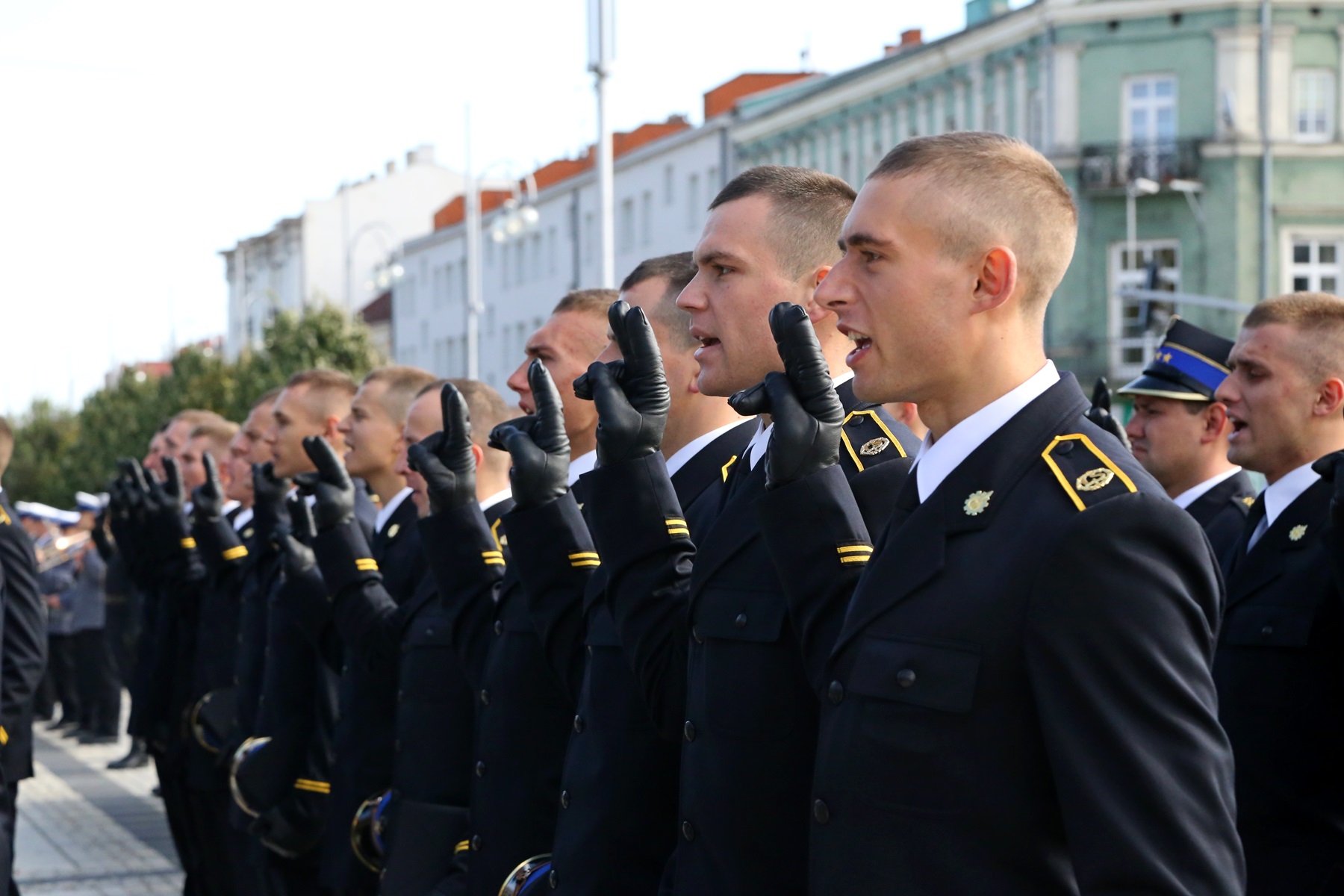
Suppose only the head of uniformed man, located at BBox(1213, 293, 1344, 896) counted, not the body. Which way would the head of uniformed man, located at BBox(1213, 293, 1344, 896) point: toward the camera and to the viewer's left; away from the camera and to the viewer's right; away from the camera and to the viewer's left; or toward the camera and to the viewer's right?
toward the camera and to the viewer's left

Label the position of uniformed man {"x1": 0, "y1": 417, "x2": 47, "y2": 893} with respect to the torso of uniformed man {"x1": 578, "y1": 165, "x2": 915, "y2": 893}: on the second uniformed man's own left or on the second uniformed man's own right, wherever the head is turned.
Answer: on the second uniformed man's own right

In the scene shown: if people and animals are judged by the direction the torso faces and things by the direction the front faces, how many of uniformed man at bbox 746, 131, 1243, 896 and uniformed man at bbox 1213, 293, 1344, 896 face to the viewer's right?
0

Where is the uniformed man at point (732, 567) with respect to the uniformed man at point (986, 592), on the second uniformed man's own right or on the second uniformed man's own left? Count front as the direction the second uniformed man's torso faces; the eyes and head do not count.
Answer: on the second uniformed man's own right

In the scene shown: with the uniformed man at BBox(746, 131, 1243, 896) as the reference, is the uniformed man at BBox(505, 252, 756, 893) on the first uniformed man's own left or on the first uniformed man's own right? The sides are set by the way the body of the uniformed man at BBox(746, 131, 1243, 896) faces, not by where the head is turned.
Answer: on the first uniformed man's own right

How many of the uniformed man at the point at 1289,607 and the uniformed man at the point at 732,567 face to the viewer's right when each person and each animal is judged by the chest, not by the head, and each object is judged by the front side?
0

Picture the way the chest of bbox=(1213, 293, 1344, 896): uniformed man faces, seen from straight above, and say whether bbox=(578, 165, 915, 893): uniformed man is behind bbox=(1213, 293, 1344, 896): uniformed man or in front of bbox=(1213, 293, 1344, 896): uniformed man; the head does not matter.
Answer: in front

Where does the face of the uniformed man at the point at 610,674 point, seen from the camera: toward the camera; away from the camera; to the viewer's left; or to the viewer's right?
to the viewer's left

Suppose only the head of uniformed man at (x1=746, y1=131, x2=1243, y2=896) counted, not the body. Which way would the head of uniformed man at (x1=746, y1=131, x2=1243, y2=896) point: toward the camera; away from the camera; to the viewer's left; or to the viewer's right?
to the viewer's left

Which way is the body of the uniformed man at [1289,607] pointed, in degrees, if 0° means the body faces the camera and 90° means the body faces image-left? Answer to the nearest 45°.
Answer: approximately 45°
